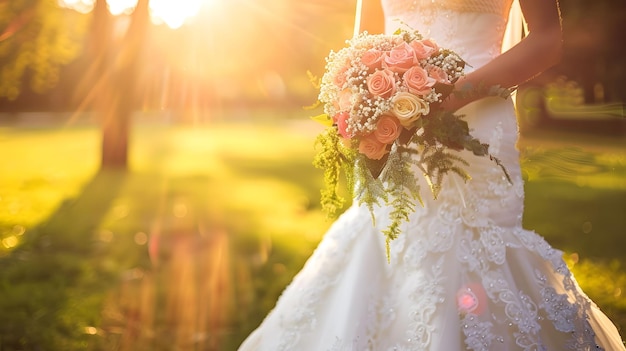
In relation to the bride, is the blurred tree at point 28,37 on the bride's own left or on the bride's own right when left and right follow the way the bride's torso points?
on the bride's own right

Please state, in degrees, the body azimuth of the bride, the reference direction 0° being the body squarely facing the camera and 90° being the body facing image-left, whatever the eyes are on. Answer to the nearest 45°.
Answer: approximately 45°
